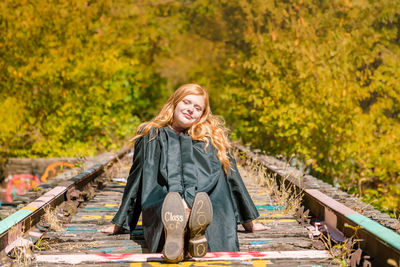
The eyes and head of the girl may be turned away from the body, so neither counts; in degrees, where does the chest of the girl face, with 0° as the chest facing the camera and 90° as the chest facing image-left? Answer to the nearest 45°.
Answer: approximately 0°
